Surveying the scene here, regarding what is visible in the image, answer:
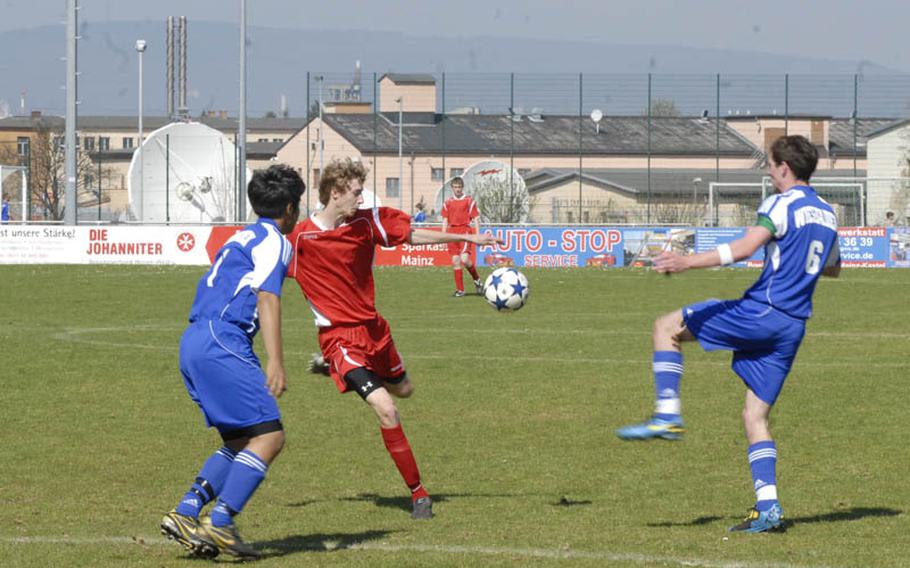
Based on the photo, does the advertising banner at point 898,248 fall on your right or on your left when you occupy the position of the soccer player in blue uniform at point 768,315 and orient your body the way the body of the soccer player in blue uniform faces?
on your right

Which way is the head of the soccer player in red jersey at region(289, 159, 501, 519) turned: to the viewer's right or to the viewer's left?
to the viewer's right

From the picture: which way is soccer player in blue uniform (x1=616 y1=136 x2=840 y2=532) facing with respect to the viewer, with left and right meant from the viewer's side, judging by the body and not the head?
facing away from the viewer and to the left of the viewer

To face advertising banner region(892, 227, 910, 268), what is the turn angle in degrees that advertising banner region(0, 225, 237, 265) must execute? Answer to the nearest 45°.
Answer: approximately 90° to its left

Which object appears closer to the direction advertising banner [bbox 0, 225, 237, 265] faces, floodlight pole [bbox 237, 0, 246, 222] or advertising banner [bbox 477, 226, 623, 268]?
the advertising banner

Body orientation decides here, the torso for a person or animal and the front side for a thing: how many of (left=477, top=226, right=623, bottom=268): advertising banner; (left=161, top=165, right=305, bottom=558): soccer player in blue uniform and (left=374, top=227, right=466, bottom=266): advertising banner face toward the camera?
2

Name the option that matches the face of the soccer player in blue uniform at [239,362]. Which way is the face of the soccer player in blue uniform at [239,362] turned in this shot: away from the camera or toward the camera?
away from the camera

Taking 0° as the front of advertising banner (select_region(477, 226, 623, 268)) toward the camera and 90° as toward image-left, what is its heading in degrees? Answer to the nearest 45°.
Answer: approximately 0°

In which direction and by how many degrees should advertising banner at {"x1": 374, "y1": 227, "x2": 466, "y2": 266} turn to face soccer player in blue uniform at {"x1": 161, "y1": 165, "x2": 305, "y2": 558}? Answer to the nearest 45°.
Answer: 0° — it already faces them
